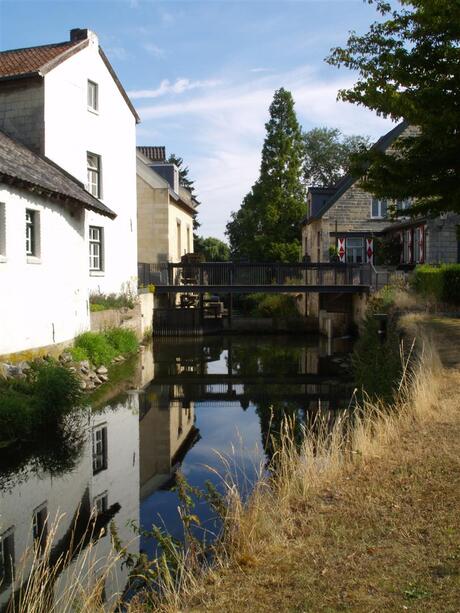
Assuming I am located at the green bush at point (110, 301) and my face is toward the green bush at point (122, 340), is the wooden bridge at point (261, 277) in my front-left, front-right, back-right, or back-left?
back-left

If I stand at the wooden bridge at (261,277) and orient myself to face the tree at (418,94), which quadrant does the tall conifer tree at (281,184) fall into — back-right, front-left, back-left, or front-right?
back-left

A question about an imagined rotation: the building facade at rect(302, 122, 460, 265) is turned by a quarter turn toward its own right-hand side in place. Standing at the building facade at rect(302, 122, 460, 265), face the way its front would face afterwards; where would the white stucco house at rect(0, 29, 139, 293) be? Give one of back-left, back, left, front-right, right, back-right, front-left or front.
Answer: front-left

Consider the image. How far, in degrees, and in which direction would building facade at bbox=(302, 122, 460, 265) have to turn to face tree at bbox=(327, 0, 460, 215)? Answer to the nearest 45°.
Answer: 0° — it already faces it

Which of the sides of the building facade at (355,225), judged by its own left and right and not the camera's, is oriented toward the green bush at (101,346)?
front

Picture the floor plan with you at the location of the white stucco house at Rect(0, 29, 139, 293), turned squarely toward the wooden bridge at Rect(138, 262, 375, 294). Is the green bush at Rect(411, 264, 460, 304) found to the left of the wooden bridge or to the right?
right

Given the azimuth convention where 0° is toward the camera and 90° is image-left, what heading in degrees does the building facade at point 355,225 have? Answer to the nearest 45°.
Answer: approximately 0°

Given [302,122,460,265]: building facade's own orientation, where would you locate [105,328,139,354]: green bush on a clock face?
The green bush is roughly at 1 o'clock from the building facade.

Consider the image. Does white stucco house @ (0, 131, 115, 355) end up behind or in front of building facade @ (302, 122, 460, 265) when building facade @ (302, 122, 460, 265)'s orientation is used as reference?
in front

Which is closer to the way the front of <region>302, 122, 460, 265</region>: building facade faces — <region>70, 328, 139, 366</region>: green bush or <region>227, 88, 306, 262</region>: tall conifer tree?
the green bush

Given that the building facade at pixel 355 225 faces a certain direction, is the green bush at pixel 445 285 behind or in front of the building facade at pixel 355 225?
in front
